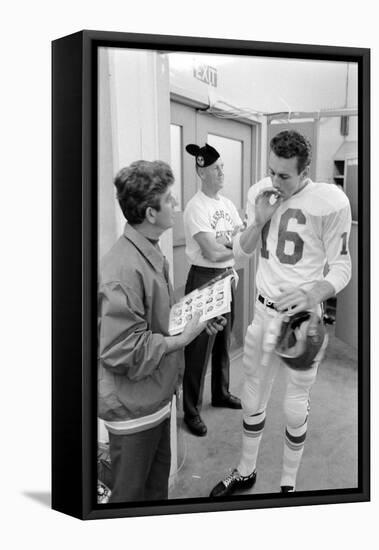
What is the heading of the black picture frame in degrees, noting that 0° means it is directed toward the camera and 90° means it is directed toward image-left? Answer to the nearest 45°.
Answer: approximately 315°
